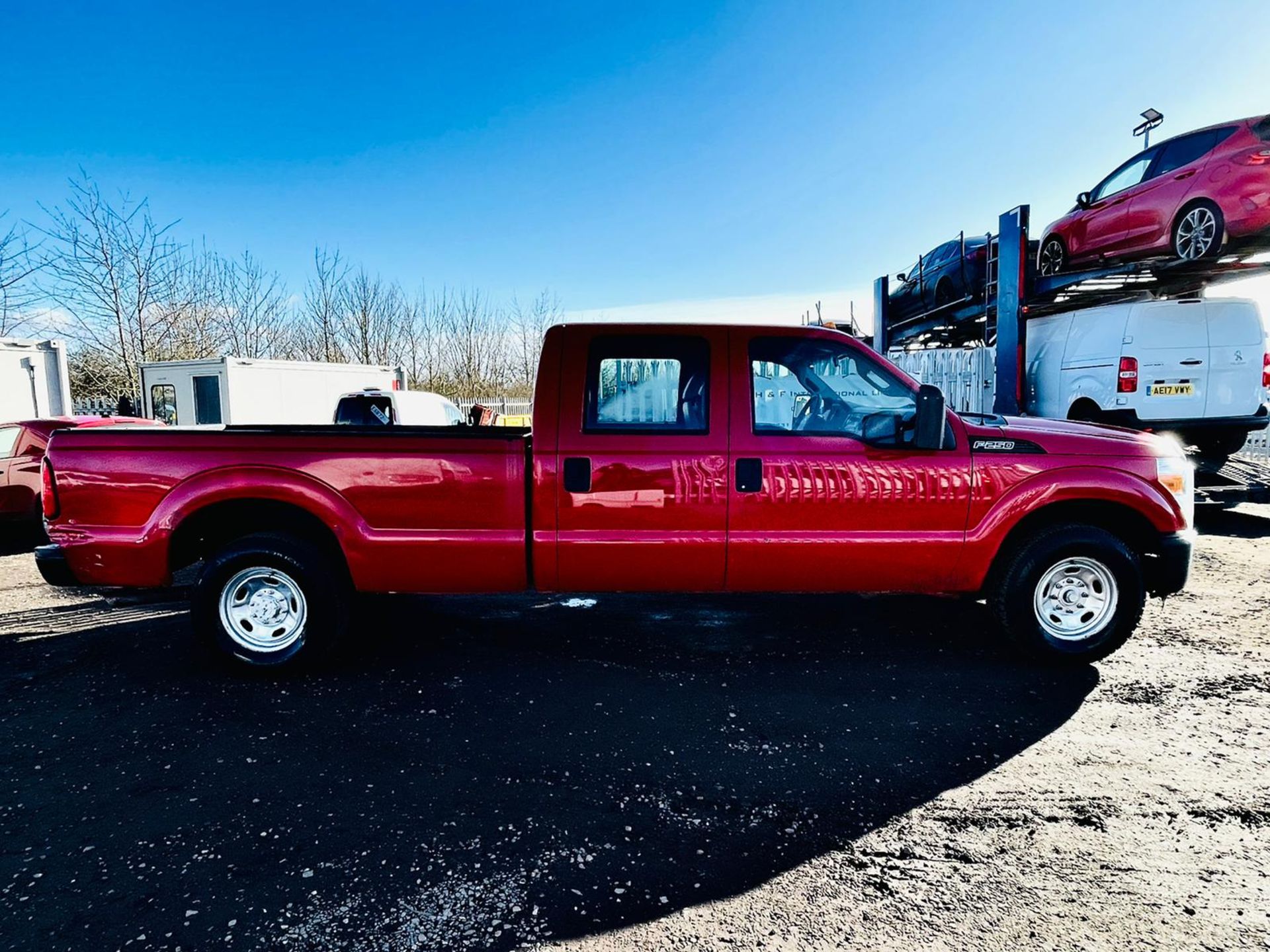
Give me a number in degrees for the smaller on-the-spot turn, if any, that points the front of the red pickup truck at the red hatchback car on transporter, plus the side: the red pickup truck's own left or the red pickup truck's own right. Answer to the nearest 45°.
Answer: approximately 45° to the red pickup truck's own left

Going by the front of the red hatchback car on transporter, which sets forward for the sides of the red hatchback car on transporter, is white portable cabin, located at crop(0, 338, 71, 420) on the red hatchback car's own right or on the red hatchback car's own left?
on the red hatchback car's own left

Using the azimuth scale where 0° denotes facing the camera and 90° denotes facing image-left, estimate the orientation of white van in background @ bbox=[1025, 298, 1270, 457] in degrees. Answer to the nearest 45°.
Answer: approximately 135°

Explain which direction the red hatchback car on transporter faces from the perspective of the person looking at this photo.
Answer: facing away from the viewer and to the left of the viewer

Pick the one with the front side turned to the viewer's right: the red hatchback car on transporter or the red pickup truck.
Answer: the red pickup truck

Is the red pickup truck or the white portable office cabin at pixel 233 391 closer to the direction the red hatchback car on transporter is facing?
the white portable office cabin

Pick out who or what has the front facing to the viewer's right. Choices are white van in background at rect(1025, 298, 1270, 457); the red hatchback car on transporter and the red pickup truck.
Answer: the red pickup truck

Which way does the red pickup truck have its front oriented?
to the viewer's right

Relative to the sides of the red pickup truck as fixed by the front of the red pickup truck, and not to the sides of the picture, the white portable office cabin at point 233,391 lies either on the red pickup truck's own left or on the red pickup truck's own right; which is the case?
on the red pickup truck's own left
